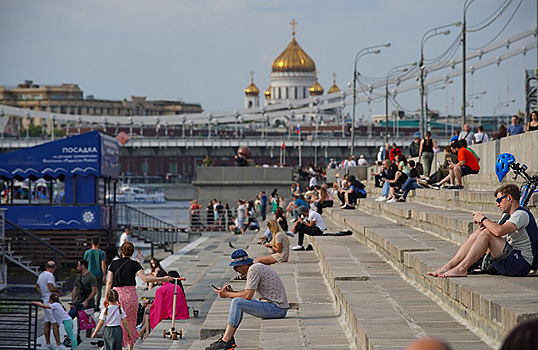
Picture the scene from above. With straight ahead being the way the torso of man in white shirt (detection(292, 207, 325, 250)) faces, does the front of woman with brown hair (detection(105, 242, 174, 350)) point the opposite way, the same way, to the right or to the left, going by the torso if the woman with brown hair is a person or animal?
to the right

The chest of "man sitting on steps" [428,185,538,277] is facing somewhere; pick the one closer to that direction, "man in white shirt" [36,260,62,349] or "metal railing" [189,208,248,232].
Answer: the man in white shirt

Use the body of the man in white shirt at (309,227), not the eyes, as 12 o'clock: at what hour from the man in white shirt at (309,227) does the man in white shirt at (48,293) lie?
the man in white shirt at (48,293) is roughly at 11 o'clock from the man in white shirt at (309,227).

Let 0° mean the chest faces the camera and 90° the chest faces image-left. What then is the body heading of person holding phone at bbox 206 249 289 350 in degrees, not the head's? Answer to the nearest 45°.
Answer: approximately 90°

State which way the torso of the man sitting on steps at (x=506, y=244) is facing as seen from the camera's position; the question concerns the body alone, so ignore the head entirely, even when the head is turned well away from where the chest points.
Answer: to the viewer's left

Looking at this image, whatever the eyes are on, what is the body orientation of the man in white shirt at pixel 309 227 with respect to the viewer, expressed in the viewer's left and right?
facing to the left of the viewer

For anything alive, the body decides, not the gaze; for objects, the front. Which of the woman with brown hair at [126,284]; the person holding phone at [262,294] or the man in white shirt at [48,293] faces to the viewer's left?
the person holding phone

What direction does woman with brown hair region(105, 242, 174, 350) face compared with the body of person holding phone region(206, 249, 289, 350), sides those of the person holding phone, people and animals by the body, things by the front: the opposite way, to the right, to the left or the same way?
to the right
